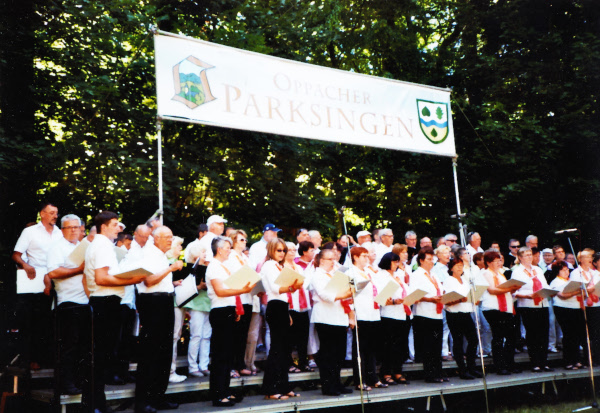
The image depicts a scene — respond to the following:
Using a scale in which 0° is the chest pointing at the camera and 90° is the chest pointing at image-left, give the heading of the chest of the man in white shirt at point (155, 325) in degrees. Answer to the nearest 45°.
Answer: approximately 270°

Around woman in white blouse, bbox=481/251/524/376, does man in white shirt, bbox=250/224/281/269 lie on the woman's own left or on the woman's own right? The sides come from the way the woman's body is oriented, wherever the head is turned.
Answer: on the woman's own right

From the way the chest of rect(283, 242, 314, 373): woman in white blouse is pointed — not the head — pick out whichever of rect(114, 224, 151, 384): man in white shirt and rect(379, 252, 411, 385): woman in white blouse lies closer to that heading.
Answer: the woman in white blouse

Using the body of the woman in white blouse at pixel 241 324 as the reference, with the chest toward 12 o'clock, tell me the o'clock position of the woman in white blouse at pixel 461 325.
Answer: the woman in white blouse at pixel 461 325 is roughly at 10 o'clock from the woman in white blouse at pixel 241 324.

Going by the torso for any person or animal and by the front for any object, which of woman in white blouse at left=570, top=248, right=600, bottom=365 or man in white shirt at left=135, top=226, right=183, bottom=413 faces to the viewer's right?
the man in white shirt

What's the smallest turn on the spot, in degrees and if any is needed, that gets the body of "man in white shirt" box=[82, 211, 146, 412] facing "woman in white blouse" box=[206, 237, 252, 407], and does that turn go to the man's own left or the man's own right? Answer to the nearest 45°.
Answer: approximately 45° to the man's own left

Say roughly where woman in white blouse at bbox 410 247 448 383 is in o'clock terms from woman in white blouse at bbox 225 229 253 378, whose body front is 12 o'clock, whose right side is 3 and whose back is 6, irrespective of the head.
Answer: woman in white blouse at bbox 410 247 448 383 is roughly at 10 o'clock from woman in white blouse at bbox 225 229 253 378.

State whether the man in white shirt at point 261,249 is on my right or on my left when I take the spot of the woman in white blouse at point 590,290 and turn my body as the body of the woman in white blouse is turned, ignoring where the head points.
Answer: on my right

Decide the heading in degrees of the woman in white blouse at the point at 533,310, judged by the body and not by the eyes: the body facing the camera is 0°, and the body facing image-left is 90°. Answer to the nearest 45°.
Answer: approximately 315°
